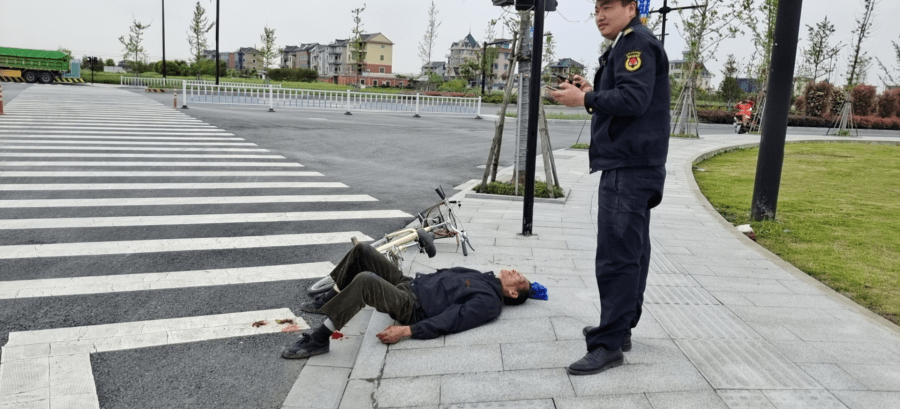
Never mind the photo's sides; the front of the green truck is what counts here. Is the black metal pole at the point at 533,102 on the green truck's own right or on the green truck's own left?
on the green truck's own left

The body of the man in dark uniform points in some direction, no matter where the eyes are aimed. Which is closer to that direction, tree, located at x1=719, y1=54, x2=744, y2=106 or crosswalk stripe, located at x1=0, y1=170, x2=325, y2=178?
the crosswalk stripe

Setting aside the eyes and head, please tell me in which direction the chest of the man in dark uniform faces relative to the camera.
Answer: to the viewer's left

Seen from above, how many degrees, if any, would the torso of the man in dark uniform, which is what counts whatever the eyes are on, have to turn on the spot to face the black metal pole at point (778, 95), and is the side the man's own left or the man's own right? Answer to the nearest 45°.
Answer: approximately 90° to the man's own right

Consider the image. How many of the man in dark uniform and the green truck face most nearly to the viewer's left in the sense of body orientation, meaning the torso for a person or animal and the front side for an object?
2

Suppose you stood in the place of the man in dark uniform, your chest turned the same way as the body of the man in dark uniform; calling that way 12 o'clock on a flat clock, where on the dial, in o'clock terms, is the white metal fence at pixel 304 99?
The white metal fence is roughly at 2 o'clock from the man in dark uniform.

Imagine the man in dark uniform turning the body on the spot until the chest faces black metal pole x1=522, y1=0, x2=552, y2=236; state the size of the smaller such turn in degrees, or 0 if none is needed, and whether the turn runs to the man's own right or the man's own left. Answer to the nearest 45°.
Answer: approximately 90° to the man's own right

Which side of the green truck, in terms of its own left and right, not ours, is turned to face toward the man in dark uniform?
left

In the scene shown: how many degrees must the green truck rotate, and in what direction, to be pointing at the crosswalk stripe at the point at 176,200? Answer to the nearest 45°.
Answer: approximately 90° to its left

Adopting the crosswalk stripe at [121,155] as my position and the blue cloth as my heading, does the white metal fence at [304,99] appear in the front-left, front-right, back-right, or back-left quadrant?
back-left

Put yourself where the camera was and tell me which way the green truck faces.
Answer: facing to the left of the viewer

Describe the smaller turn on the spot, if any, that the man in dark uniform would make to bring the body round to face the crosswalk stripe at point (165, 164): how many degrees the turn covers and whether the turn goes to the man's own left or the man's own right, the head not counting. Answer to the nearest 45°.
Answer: approximately 45° to the man's own right
